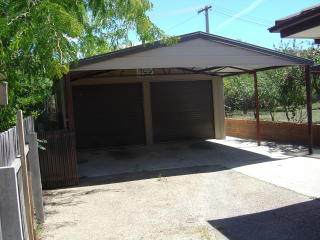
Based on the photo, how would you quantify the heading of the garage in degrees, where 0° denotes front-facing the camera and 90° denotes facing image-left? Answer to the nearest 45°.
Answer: approximately 0°

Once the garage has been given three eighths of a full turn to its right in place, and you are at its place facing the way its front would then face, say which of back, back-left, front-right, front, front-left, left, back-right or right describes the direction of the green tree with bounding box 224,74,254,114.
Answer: right

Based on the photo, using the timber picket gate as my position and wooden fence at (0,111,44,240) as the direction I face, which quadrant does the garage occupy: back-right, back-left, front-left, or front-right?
back-left

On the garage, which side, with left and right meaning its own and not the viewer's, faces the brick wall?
left

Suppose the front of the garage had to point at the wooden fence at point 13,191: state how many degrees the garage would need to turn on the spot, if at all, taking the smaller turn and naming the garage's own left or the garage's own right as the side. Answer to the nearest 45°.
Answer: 0° — it already faces it

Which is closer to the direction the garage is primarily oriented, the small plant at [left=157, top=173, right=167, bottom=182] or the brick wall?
the small plant

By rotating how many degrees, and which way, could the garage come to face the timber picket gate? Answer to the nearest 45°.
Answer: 0° — it already faces it

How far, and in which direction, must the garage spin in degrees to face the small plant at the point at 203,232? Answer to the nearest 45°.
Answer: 0° — it already faces it
